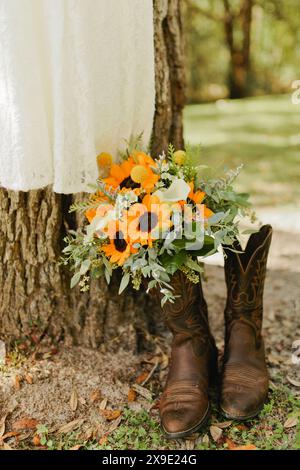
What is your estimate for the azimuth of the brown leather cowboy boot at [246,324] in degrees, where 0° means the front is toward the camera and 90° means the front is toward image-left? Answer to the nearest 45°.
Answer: approximately 0°

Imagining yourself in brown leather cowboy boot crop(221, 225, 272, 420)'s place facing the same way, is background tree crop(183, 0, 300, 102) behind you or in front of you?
behind

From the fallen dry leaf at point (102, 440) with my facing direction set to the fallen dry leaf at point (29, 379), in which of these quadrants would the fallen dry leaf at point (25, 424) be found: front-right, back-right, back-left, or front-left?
front-left

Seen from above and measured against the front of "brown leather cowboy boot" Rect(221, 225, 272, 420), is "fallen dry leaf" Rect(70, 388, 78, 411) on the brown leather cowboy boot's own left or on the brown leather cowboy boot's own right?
on the brown leather cowboy boot's own right

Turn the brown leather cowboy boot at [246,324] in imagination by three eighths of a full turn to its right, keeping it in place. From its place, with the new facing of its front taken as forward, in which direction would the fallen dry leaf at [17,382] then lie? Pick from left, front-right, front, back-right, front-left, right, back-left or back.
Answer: front-left
